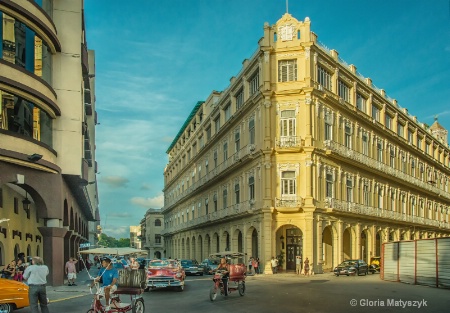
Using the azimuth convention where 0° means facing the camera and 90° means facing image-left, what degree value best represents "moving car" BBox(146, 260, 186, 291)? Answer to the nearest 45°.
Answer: approximately 0°

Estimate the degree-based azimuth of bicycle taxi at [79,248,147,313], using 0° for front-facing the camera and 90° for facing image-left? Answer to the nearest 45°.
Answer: approximately 45°

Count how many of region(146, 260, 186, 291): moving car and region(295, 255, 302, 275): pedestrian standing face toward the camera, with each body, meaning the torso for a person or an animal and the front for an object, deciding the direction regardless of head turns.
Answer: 2

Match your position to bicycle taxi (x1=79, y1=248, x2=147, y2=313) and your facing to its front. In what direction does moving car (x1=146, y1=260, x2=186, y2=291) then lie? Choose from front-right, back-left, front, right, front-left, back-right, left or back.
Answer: back-right

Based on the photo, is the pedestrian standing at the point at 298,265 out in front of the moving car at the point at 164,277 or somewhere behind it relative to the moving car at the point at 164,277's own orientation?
behind

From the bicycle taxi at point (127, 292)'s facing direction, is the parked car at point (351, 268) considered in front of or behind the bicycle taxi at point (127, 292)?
behind

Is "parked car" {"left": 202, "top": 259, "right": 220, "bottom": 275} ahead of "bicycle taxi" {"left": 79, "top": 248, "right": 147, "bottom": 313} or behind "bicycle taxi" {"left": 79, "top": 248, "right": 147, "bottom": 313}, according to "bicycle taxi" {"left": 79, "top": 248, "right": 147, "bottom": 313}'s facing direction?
behind
